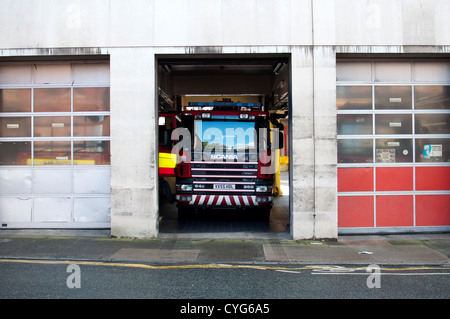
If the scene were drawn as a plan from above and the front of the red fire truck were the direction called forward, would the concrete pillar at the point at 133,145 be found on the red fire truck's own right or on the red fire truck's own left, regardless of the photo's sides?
on the red fire truck's own right

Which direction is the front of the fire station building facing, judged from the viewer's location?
facing the viewer

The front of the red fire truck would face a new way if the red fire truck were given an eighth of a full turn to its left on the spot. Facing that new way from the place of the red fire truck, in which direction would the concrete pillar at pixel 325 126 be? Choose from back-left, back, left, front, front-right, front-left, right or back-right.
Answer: front

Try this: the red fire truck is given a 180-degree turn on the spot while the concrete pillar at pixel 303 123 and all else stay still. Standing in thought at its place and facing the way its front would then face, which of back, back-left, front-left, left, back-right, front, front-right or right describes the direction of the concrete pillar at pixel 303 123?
back-right

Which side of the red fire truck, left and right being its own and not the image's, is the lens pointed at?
front
